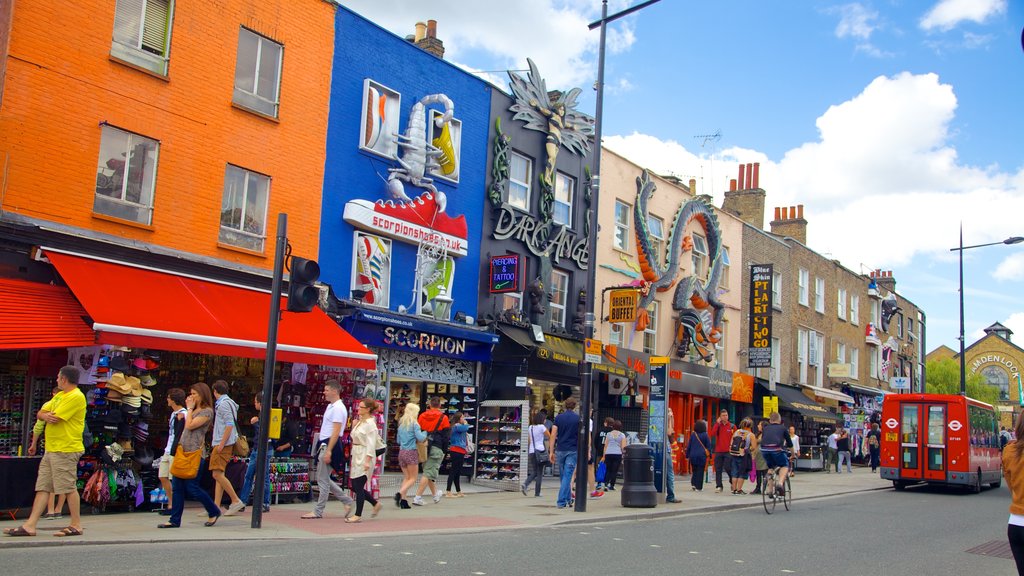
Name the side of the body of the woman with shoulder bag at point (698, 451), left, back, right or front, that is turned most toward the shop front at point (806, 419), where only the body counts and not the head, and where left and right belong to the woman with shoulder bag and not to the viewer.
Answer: front

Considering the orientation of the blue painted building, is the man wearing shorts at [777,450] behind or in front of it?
in front

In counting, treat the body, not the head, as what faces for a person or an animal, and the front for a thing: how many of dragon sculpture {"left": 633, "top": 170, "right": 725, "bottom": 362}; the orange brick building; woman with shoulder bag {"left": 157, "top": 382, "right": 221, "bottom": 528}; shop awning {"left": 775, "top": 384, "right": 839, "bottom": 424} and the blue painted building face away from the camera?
0

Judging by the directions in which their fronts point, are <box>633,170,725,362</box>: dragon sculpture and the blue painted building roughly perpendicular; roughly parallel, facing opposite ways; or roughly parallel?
roughly parallel

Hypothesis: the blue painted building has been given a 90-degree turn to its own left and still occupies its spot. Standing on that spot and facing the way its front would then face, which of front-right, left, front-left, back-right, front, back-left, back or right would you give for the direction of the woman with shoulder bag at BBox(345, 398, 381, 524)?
back-right

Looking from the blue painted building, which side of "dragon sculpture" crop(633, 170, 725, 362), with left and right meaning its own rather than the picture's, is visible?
right

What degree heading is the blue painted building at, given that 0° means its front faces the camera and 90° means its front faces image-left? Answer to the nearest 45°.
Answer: approximately 315°

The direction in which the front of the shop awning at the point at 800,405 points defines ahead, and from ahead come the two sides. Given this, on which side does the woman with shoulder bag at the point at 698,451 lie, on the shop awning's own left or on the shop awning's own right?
on the shop awning's own right

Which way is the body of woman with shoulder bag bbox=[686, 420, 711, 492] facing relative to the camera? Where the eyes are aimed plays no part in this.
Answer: away from the camera

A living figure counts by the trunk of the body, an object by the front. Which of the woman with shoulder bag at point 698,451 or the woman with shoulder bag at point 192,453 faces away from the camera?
the woman with shoulder bag at point 698,451

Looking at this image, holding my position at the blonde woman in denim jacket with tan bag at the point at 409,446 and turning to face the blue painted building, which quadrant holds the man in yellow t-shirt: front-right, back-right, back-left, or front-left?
back-left
